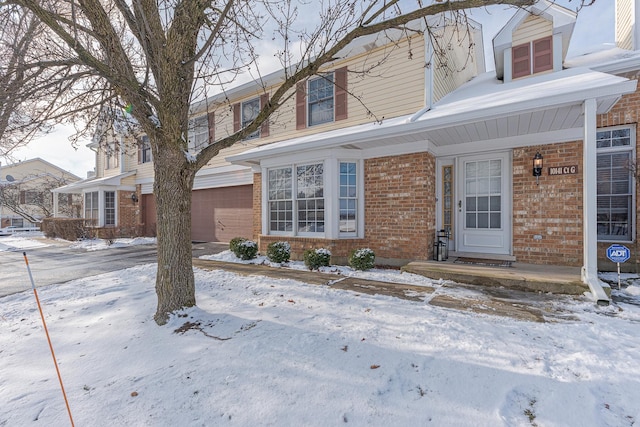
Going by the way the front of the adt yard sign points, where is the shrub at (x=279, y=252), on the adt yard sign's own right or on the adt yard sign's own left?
on the adt yard sign's own right

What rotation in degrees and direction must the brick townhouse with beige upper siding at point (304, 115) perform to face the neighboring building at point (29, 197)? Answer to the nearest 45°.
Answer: approximately 90° to its right

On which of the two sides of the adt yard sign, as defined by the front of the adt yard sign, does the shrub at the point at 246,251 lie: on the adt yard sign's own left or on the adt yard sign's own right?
on the adt yard sign's own right

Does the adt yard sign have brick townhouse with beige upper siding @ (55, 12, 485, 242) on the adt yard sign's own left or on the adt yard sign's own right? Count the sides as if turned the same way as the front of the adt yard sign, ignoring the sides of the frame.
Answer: on the adt yard sign's own right

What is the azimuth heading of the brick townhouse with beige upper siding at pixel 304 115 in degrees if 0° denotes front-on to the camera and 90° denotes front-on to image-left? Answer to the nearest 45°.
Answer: approximately 45°

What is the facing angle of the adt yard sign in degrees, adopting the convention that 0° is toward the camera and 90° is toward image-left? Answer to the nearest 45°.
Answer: approximately 0°

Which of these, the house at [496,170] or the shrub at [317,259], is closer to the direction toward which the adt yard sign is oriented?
the shrub
